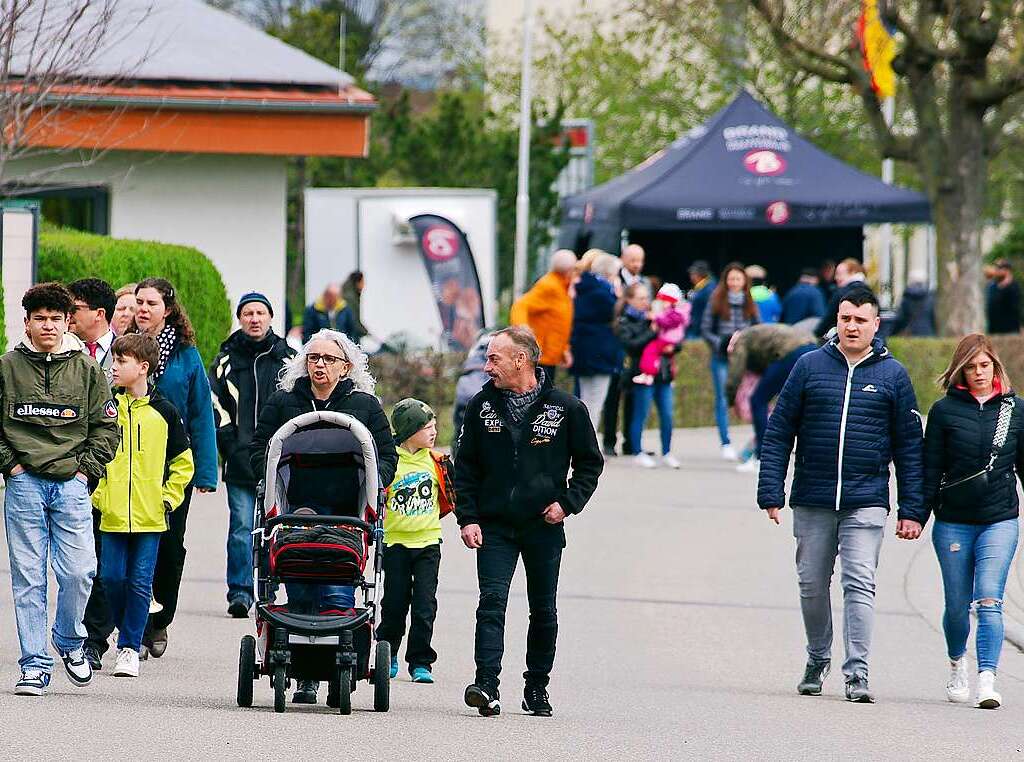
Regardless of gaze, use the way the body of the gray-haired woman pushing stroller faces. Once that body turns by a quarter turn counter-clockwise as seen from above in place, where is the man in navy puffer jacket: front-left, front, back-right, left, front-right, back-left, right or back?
front

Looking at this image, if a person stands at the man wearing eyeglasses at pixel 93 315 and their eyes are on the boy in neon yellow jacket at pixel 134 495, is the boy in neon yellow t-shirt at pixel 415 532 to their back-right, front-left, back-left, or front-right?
front-left

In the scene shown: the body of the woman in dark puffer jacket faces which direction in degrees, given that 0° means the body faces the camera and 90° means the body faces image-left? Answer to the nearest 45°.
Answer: approximately 0°

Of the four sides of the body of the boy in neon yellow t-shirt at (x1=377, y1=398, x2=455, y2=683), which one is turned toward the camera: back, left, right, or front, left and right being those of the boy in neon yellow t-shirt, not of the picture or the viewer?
front

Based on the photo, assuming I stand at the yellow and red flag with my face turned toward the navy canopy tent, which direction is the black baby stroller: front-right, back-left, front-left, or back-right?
front-left

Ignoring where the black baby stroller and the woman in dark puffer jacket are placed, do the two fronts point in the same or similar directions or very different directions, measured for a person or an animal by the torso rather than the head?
same or similar directions

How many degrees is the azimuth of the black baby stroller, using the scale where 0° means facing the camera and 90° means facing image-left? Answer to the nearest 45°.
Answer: approximately 0°

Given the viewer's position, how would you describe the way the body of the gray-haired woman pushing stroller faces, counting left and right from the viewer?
facing the viewer

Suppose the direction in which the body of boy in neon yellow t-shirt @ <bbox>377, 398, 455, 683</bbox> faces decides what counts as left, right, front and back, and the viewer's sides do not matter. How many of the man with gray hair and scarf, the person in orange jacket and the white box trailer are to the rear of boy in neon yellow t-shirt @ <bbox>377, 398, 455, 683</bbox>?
2

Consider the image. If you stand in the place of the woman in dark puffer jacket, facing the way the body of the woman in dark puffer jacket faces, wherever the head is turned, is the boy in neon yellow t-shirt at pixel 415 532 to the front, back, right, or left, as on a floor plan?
right

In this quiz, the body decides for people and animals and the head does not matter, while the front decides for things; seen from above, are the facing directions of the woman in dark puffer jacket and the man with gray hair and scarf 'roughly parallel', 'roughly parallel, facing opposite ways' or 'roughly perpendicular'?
roughly parallel

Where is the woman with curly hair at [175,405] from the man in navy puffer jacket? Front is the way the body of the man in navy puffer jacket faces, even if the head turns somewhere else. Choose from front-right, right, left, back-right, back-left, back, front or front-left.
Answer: right

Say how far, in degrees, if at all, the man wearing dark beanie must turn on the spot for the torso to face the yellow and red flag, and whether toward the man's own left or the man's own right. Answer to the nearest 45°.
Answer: approximately 135° to the man's own left

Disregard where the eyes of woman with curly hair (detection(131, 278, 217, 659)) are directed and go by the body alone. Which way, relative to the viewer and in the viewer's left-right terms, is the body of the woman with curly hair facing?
facing the viewer and to the left of the viewer

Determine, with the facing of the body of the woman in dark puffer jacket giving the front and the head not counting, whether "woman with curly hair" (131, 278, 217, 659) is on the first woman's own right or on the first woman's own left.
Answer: on the first woman's own right
